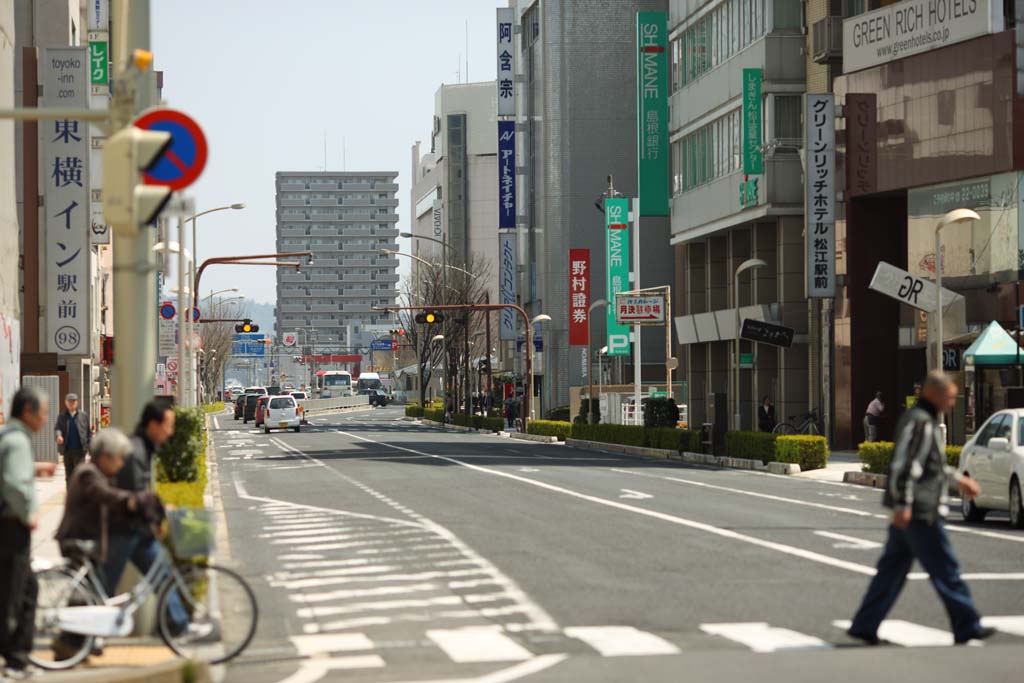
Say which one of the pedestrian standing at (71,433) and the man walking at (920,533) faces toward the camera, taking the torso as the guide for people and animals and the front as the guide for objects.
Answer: the pedestrian standing

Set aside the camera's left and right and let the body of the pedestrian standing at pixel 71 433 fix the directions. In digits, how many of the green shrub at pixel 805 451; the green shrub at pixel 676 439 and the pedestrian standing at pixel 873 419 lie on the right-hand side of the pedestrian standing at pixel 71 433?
0

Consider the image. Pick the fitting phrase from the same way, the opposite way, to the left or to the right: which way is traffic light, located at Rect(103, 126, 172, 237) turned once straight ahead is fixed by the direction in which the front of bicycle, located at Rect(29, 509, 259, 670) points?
the same way

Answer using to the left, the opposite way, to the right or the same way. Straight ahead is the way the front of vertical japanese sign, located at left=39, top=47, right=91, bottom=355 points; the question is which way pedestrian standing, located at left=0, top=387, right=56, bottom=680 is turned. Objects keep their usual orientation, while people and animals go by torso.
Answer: to the left

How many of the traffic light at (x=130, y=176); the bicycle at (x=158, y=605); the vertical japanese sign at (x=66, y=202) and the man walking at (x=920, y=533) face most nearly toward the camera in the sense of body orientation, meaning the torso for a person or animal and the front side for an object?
1

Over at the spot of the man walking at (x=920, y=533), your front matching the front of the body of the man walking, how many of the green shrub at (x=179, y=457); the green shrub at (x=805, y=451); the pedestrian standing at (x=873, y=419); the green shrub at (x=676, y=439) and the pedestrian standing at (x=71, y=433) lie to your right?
0

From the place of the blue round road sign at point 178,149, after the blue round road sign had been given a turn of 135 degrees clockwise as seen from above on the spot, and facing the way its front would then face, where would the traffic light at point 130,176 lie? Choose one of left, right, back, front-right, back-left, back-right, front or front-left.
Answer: left

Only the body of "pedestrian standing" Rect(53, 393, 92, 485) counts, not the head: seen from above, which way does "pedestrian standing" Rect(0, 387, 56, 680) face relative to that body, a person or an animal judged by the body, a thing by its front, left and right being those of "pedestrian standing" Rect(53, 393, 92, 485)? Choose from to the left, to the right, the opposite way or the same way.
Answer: to the left

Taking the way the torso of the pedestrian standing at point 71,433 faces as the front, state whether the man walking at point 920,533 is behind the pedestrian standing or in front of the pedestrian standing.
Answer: in front

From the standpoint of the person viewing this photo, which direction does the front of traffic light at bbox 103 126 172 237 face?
facing to the right of the viewer

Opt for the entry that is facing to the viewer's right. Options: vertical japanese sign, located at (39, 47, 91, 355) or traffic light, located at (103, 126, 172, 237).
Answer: the traffic light

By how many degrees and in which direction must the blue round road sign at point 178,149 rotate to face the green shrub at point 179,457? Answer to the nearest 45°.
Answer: approximately 180°

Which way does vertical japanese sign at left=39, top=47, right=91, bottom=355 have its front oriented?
toward the camera

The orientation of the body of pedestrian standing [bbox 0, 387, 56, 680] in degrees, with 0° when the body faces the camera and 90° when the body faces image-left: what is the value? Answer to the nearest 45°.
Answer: approximately 270°

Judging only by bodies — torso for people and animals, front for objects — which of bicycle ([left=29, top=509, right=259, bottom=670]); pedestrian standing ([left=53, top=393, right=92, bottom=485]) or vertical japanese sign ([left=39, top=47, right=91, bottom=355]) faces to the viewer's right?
the bicycle

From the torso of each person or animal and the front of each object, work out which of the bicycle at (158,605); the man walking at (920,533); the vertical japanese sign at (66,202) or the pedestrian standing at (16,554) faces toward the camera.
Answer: the vertical japanese sign

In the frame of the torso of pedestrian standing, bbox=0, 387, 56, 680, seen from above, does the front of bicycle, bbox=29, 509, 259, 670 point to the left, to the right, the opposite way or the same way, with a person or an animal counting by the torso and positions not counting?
the same way

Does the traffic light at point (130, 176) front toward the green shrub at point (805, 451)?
no
